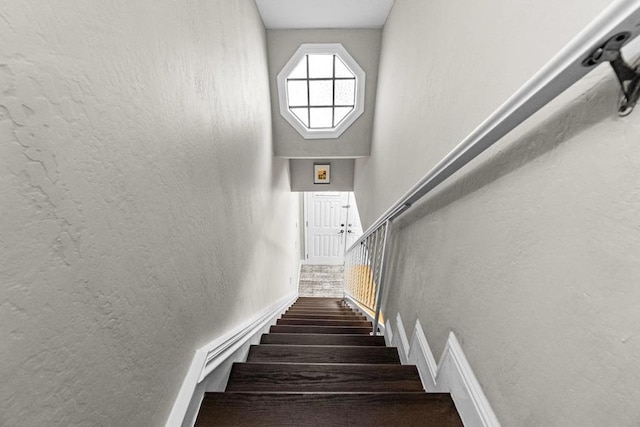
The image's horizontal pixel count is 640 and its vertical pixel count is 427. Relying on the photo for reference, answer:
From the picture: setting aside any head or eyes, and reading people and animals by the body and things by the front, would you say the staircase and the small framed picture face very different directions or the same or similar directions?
very different directions

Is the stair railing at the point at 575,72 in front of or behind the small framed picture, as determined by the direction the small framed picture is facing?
in front

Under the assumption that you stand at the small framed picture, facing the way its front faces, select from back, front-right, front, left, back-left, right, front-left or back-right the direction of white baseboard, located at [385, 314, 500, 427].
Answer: front

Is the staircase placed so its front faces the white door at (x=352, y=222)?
yes

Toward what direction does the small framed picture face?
toward the camera

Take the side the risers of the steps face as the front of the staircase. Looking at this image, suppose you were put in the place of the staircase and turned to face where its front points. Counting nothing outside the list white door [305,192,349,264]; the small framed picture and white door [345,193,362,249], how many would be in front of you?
3

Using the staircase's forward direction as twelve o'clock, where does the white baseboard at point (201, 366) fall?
The white baseboard is roughly at 9 o'clock from the staircase.

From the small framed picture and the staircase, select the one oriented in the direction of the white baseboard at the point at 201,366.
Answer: the small framed picture

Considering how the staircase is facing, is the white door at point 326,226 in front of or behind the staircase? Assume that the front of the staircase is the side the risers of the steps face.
in front

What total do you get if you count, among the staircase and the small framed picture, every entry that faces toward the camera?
1

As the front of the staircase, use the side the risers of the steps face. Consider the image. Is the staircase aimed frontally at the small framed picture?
yes

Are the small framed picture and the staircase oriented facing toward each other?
yes

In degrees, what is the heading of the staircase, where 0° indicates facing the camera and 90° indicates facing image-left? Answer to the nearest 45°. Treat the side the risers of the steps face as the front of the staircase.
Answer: approximately 180°

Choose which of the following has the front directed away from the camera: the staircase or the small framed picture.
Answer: the staircase
